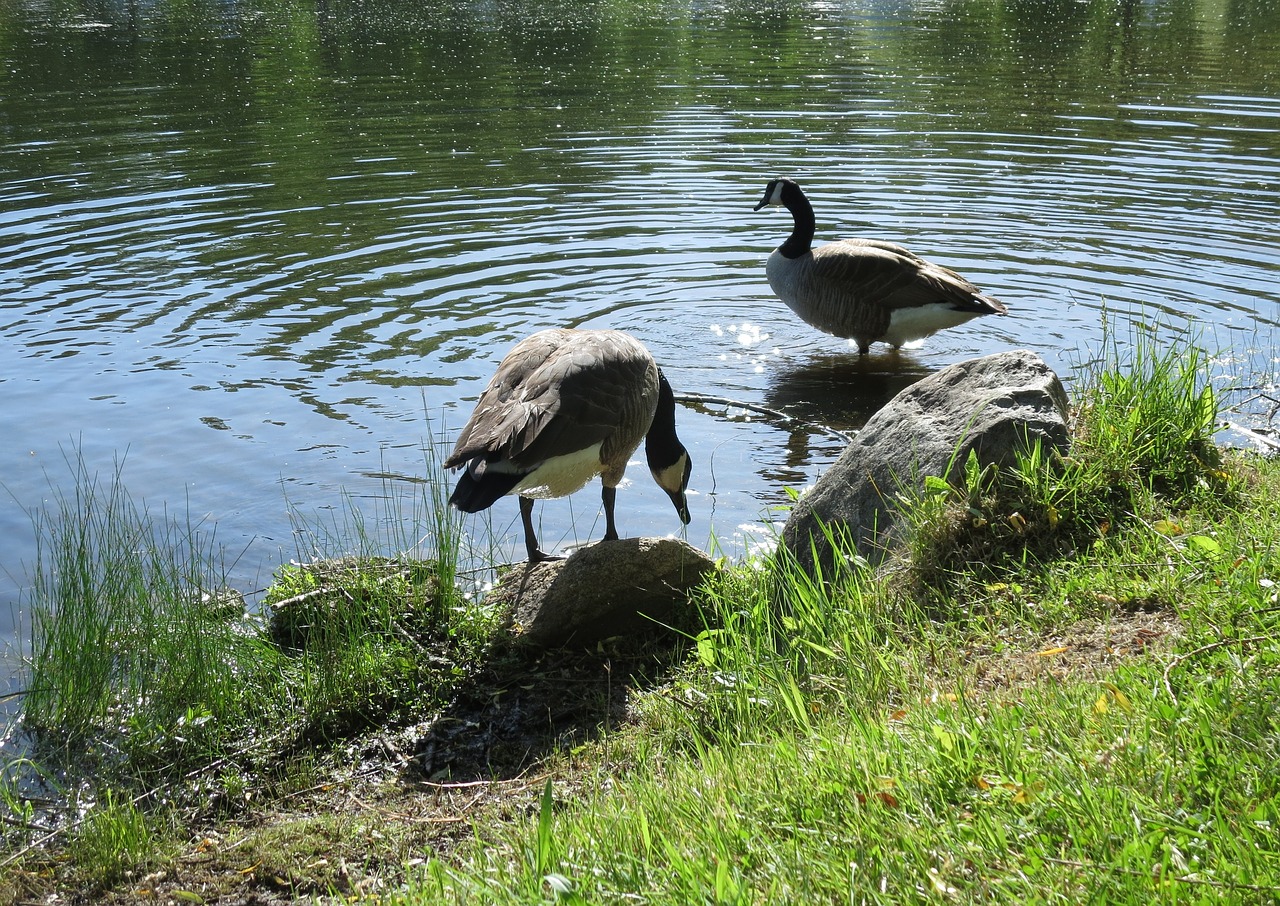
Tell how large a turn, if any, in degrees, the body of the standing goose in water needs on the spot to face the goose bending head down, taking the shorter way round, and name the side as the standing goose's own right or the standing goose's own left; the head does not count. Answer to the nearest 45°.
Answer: approximately 90° to the standing goose's own left

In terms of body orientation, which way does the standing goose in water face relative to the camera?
to the viewer's left

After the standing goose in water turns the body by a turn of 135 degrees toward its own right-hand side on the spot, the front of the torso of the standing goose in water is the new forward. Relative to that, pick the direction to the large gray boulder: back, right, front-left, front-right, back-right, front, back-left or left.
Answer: back-right
